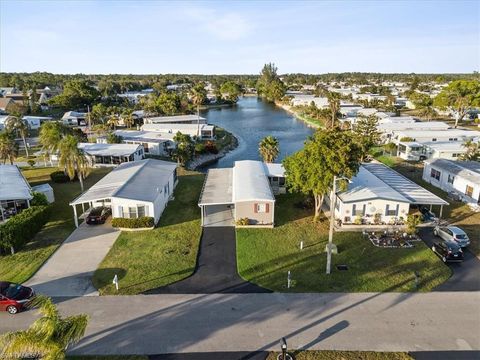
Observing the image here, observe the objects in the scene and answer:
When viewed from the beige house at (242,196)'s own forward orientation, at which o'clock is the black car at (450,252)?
The black car is roughly at 10 o'clock from the beige house.

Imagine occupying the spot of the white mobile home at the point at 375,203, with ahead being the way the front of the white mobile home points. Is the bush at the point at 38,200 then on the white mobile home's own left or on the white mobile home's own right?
on the white mobile home's own right

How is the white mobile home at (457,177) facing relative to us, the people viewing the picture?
facing the viewer and to the left of the viewer

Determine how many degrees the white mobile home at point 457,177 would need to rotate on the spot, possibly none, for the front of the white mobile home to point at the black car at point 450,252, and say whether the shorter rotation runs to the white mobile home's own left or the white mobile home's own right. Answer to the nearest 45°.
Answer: approximately 45° to the white mobile home's own left

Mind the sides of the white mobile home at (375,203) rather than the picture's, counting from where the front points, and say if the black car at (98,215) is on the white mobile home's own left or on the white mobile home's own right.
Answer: on the white mobile home's own right

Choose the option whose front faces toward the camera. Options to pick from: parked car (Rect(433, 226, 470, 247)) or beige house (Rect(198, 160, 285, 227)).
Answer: the beige house

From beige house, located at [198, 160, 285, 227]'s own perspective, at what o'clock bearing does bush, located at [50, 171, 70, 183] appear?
The bush is roughly at 4 o'clock from the beige house.

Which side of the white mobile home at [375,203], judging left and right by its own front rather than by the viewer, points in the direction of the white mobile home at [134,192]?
right

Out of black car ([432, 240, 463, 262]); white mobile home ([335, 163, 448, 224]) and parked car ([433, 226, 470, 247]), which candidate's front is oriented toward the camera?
the white mobile home

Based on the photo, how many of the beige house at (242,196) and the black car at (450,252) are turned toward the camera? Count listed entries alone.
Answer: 1

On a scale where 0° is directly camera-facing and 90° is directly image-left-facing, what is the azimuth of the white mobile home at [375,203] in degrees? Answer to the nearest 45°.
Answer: approximately 0°

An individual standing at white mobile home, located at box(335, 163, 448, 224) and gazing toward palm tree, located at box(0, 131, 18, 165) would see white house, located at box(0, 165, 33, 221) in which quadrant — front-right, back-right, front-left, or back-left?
front-left

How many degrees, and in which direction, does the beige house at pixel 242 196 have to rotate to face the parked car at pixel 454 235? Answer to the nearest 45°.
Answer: approximately 90° to its left

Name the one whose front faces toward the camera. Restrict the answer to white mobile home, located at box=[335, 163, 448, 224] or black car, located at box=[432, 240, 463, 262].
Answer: the white mobile home

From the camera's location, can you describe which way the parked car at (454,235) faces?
facing away from the viewer and to the left of the viewer
